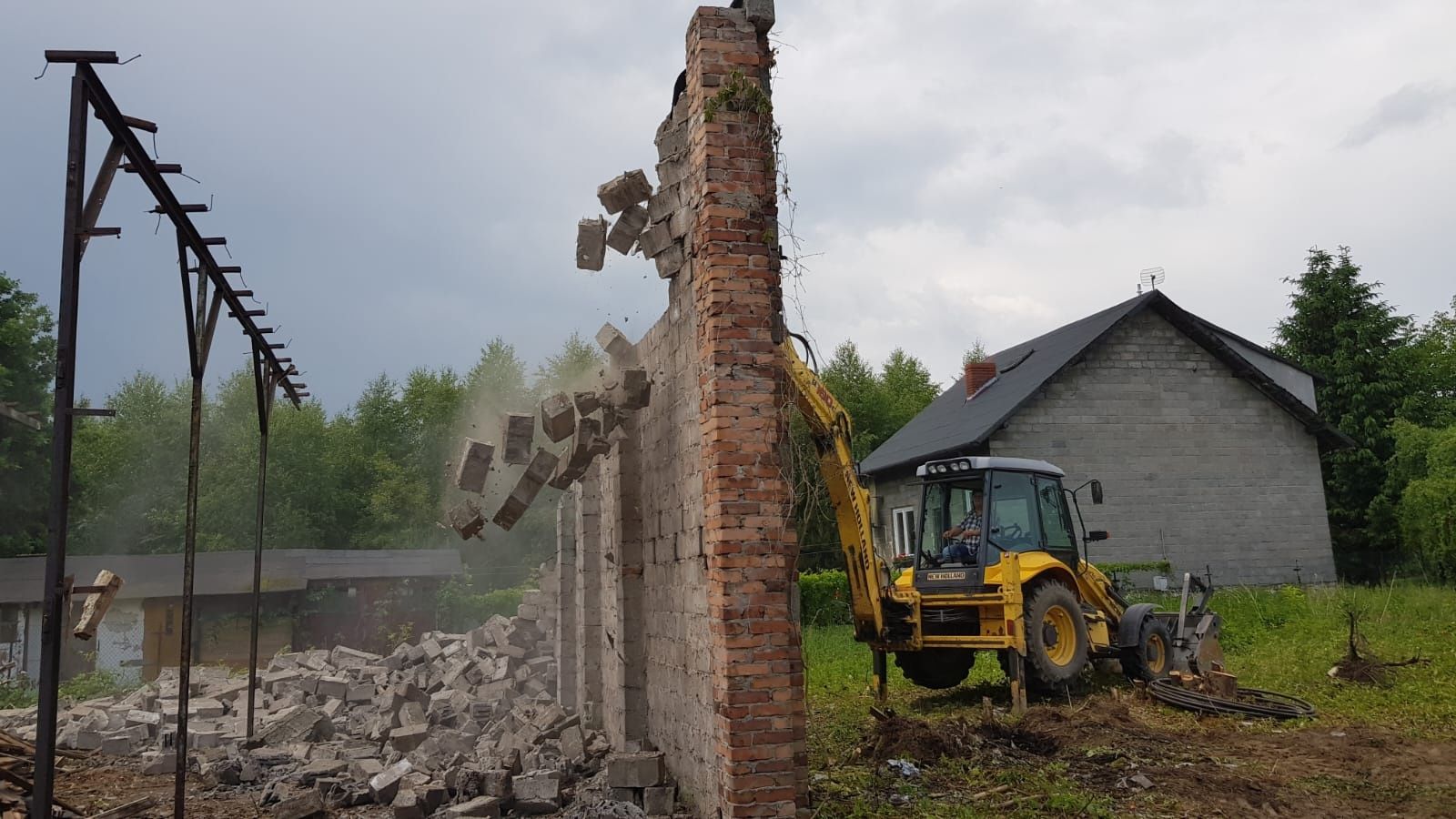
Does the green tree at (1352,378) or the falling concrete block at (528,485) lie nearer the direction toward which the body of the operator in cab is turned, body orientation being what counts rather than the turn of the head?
the falling concrete block

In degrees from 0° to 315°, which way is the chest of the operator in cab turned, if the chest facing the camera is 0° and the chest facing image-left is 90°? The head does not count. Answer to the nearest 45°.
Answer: approximately 45°

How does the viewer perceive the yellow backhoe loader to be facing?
facing away from the viewer and to the right of the viewer

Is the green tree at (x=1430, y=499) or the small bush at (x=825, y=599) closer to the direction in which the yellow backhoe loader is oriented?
the green tree

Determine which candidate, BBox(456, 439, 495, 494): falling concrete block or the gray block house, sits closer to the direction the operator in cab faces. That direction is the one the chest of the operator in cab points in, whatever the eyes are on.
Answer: the falling concrete block

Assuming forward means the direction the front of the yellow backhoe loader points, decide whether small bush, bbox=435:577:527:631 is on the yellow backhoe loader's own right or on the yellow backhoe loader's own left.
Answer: on the yellow backhoe loader's own left

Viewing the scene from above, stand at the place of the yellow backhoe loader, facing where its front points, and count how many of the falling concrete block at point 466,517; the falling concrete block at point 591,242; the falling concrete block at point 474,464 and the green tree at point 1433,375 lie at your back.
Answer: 3

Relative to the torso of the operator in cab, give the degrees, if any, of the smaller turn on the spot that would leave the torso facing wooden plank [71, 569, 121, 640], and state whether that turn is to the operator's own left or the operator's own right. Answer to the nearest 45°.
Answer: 0° — they already face it

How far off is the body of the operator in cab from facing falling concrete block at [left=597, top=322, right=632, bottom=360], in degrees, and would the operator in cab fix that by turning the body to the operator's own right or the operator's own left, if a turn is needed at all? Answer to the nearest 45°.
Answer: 0° — they already face it

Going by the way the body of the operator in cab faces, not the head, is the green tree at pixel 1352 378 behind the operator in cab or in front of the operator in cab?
behind
